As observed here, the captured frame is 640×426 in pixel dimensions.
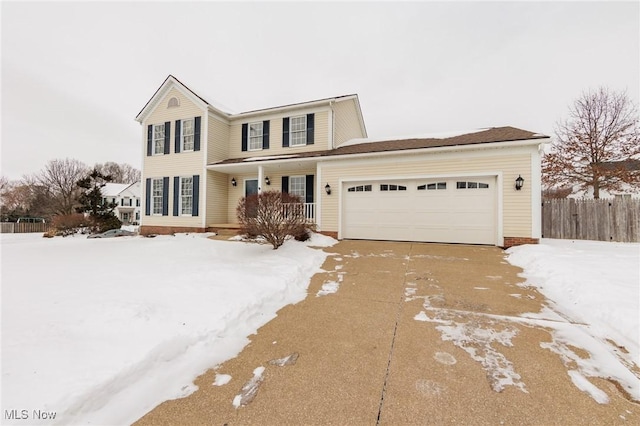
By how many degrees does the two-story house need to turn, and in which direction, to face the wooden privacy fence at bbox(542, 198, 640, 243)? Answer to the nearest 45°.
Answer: approximately 90° to its left

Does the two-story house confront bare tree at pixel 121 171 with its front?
no

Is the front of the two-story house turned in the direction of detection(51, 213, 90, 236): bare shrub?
no

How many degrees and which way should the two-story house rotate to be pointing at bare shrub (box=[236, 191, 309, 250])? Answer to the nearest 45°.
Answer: approximately 45° to its right

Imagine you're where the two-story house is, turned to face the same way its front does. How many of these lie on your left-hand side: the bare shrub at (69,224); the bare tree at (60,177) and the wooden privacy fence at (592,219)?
1

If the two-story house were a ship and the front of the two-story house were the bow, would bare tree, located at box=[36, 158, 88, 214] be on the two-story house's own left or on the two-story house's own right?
on the two-story house's own right

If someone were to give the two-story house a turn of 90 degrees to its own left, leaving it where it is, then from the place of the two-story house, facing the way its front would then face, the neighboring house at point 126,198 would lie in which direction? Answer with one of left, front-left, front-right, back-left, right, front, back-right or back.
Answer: back-left

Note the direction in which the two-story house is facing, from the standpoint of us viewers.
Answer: facing the viewer

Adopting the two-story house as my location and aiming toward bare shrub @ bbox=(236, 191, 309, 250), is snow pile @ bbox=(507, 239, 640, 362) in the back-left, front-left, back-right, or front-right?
front-left
